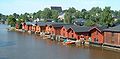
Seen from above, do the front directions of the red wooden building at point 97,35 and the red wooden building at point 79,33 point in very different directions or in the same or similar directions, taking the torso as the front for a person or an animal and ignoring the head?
same or similar directions

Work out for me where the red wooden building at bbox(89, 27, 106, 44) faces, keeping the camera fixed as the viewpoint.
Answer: facing the viewer and to the left of the viewer

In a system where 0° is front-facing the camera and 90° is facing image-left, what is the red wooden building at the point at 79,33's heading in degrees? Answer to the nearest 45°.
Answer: approximately 45°

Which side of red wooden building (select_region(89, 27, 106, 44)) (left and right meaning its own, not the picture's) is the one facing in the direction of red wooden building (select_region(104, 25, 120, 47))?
left

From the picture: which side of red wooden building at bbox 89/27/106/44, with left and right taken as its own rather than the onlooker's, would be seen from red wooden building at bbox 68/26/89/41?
right

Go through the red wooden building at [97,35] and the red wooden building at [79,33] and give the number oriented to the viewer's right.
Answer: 0

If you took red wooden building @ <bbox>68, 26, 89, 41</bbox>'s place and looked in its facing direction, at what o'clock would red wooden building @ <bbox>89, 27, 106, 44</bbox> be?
red wooden building @ <bbox>89, 27, 106, 44</bbox> is roughly at 9 o'clock from red wooden building @ <bbox>68, 26, 89, 41</bbox>.

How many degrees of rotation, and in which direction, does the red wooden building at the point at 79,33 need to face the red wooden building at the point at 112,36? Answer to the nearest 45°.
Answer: approximately 90° to its left
